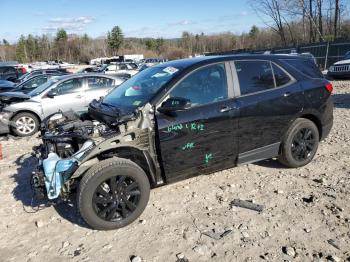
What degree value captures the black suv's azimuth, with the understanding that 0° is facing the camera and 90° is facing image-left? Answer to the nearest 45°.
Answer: approximately 45°

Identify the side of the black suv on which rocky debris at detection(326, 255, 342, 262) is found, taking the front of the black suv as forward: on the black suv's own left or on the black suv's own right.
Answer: on the black suv's own left

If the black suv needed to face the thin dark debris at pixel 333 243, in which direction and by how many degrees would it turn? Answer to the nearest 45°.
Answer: approximately 90° to its left

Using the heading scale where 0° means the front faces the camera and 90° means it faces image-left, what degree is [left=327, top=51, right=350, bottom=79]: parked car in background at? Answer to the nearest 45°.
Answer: approximately 45°

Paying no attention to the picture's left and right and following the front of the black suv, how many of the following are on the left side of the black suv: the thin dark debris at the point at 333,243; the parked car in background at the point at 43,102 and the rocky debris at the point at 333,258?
2

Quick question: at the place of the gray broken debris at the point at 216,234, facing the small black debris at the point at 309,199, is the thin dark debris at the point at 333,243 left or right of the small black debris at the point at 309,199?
right
